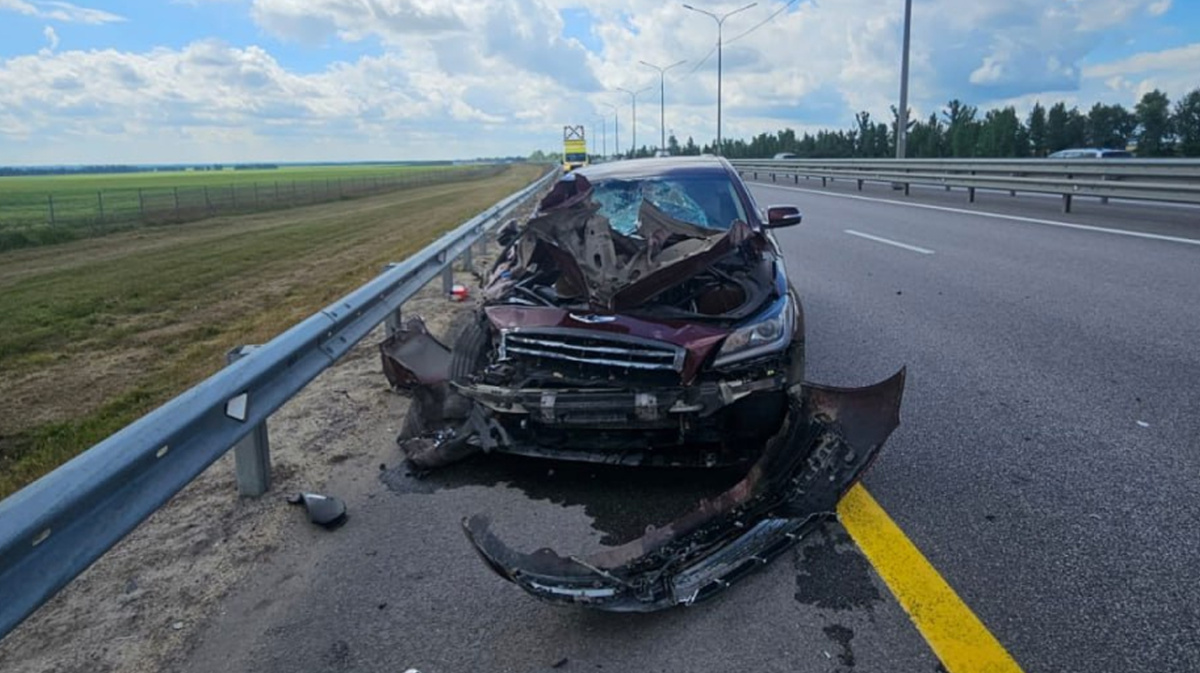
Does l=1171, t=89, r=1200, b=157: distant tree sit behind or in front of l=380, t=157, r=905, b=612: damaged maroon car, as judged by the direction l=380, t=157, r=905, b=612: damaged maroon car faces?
behind

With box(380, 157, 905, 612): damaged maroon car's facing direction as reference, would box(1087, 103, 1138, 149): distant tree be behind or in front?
behind

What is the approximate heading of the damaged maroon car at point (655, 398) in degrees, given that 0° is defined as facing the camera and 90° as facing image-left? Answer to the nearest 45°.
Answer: approximately 0°

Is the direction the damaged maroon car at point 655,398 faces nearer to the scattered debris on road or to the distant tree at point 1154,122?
the scattered debris on road

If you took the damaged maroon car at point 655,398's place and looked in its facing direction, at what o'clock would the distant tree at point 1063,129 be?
The distant tree is roughly at 7 o'clock from the damaged maroon car.

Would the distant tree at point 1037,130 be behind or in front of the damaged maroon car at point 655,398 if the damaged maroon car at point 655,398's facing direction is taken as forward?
behind
